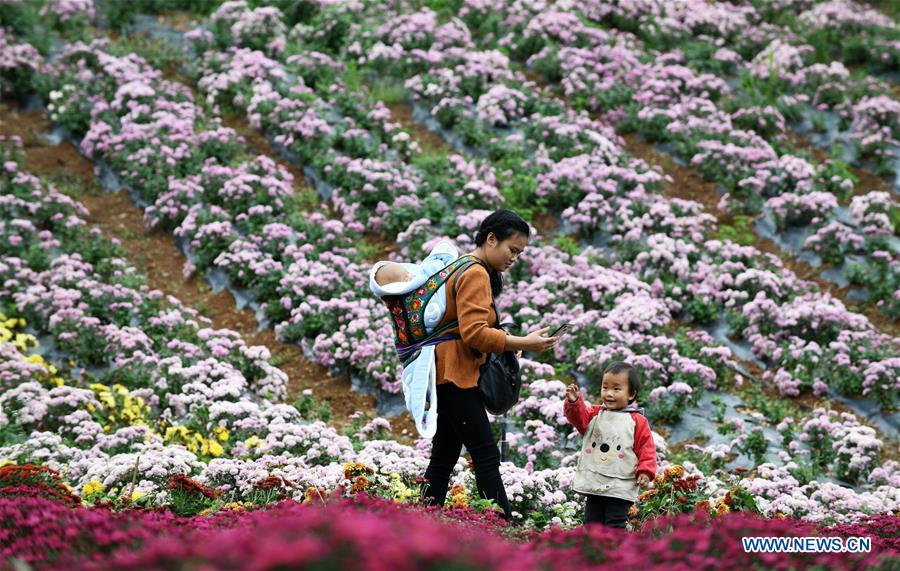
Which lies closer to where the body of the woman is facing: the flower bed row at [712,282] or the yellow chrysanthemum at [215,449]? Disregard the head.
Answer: the flower bed row

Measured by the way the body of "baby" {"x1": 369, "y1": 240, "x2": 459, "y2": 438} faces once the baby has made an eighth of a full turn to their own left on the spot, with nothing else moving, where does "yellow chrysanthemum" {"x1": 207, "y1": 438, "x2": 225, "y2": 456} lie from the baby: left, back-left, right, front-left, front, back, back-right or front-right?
left

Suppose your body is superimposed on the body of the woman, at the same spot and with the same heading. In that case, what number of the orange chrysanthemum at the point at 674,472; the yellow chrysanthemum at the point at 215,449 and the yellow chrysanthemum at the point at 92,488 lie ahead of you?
1

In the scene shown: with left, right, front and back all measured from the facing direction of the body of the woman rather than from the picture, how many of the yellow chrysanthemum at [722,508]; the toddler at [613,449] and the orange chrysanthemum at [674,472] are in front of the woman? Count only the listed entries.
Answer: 3

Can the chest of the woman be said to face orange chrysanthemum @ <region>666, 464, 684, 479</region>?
yes

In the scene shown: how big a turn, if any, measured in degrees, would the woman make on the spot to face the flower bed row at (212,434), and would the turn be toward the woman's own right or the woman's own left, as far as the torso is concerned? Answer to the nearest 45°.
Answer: approximately 135° to the woman's own left

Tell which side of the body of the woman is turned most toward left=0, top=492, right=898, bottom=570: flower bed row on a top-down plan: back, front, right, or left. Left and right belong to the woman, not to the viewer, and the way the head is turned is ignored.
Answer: right

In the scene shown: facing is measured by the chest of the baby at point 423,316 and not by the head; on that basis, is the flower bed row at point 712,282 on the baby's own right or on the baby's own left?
on the baby's own left

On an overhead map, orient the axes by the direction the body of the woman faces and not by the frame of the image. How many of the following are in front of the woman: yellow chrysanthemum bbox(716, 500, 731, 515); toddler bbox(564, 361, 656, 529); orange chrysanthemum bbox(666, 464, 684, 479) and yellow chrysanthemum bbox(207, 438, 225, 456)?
3

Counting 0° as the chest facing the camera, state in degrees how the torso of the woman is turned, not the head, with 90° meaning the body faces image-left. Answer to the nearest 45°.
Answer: approximately 270°

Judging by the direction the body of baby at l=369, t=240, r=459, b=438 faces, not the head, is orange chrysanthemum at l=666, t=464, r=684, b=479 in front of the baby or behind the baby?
in front
